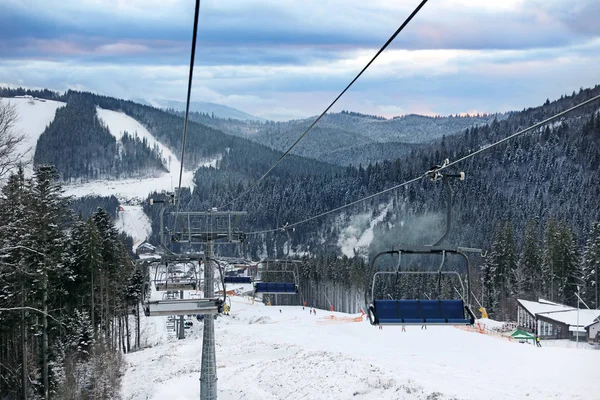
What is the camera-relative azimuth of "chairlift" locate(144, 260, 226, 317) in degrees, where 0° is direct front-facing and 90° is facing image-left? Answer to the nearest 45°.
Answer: approximately 180°

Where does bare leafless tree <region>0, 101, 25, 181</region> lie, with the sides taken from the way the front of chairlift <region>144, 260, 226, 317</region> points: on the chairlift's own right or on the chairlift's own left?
on the chairlift's own left
